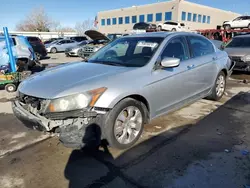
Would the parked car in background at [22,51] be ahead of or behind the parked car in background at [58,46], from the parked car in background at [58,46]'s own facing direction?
ahead

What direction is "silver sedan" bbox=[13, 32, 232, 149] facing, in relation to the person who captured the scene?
facing the viewer and to the left of the viewer

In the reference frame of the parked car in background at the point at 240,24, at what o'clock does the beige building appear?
The beige building is roughly at 2 o'clock from the parked car in background.

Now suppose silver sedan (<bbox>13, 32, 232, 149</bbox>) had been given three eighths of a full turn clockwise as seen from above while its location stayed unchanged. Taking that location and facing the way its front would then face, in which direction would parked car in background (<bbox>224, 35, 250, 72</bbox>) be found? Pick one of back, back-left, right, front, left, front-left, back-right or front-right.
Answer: front-right

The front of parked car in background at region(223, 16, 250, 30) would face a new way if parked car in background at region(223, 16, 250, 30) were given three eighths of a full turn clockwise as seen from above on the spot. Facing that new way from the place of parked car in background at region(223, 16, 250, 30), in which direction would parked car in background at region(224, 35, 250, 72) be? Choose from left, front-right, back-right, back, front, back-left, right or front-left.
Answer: back-right

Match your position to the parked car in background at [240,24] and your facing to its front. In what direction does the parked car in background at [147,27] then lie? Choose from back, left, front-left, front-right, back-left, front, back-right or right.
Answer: front

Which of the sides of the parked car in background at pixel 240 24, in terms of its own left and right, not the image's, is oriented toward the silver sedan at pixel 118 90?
left

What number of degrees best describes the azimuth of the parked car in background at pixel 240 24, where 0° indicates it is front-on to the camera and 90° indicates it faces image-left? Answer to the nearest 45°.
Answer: approximately 90°

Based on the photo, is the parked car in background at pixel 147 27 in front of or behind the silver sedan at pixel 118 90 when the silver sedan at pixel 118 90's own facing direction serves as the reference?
behind

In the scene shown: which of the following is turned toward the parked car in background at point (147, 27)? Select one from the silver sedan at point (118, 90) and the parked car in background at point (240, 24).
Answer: the parked car in background at point (240, 24)

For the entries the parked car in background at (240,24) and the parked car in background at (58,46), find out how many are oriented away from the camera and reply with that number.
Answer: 0

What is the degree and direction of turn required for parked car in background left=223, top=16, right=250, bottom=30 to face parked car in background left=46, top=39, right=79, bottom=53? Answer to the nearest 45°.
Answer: approximately 45° to its left

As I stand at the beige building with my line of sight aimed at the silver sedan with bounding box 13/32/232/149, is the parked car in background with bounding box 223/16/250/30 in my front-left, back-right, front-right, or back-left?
front-left
